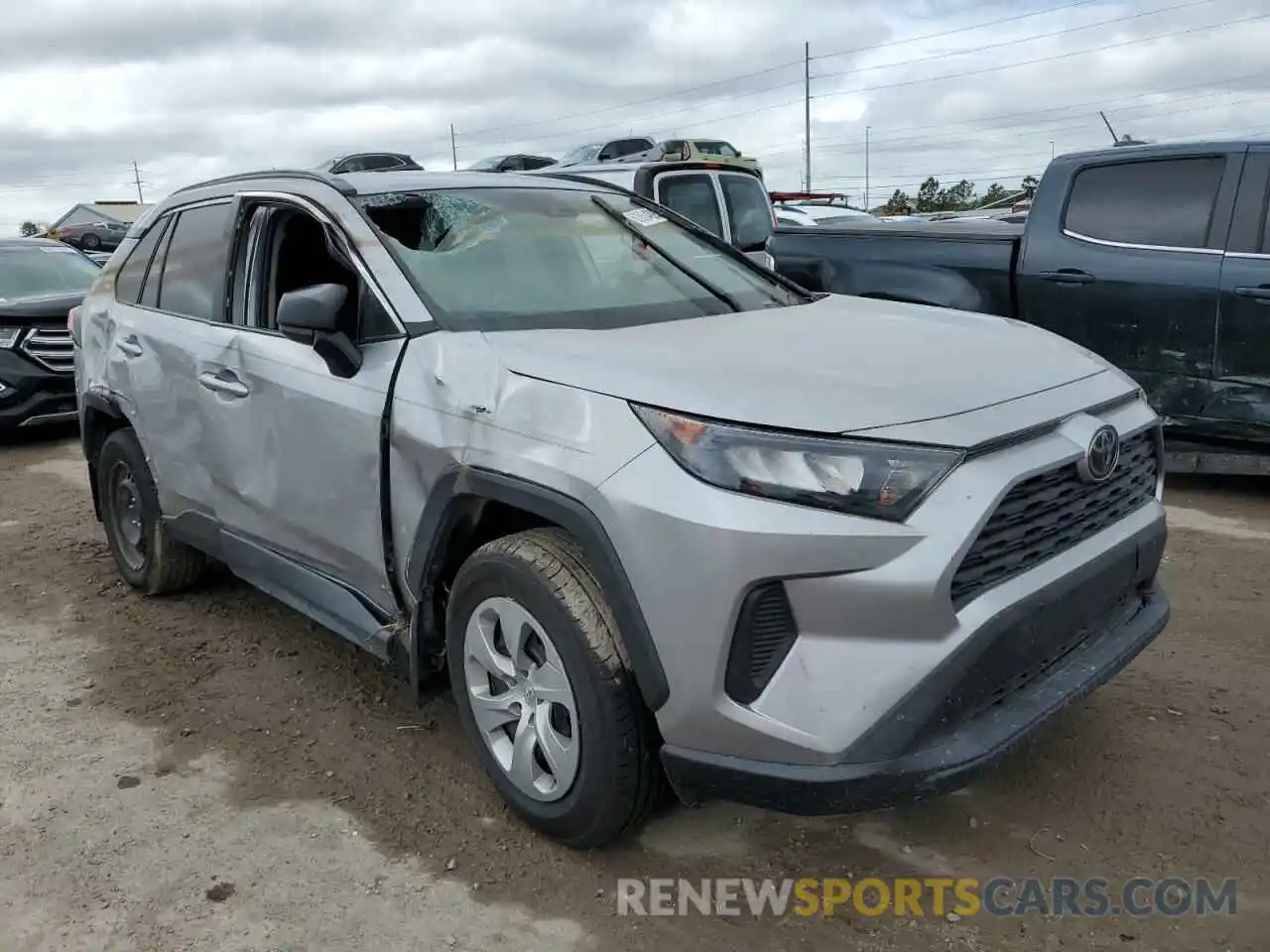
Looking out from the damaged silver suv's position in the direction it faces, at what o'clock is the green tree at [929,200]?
The green tree is roughly at 8 o'clock from the damaged silver suv.

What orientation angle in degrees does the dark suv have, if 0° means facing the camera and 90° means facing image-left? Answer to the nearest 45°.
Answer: approximately 315°

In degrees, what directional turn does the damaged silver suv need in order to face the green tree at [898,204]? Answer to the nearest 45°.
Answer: approximately 135° to its left

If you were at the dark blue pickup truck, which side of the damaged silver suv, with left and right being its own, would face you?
left

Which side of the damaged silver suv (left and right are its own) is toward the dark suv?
back

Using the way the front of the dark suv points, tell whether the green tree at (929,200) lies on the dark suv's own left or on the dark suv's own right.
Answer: on the dark suv's own left

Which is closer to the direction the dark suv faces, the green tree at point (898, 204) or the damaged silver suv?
the damaged silver suv

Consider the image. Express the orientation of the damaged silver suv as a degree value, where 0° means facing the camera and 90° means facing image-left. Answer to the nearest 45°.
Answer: approximately 315°

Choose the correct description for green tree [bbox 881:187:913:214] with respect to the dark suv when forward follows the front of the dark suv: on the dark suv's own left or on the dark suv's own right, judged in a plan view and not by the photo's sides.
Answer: on the dark suv's own left
